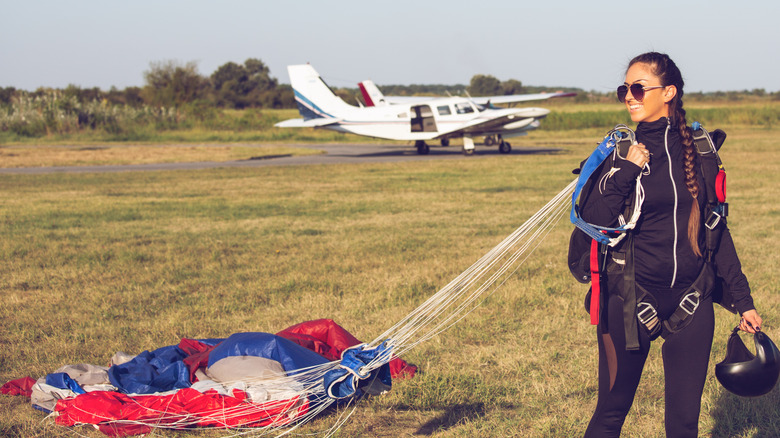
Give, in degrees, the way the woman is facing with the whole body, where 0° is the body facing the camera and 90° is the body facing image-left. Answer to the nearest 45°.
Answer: approximately 0°

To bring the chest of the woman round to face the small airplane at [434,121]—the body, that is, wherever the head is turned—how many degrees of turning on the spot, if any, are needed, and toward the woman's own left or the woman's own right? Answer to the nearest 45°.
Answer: approximately 180°

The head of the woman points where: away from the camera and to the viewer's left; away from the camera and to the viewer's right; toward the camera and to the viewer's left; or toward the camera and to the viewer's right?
toward the camera and to the viewer's left
